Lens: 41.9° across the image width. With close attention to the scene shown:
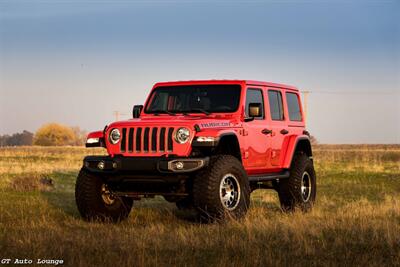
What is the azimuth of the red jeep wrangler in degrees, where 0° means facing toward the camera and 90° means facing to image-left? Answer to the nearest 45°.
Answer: approximately 45°
